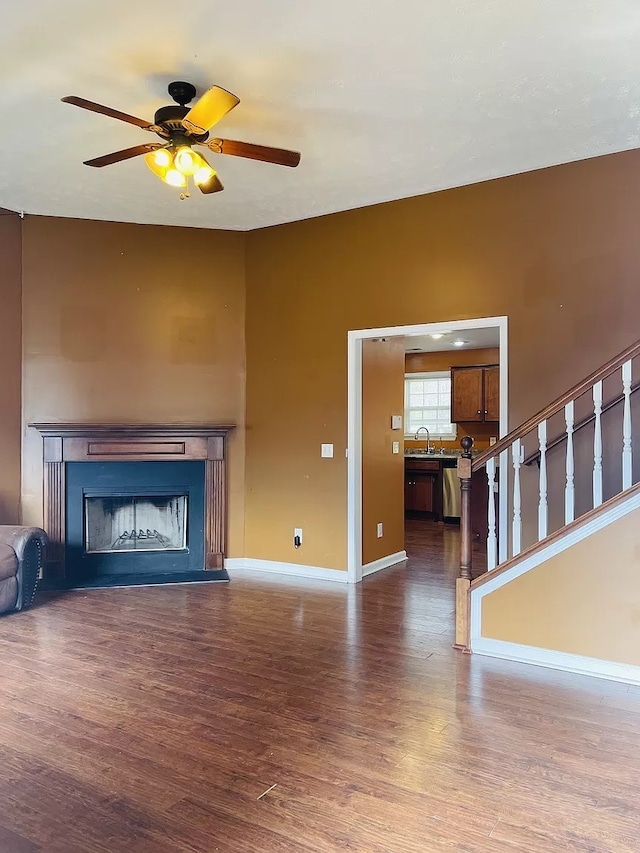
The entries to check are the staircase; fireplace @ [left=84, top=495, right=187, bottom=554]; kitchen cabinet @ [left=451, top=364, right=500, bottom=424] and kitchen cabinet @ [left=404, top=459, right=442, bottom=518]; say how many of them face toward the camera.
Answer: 3

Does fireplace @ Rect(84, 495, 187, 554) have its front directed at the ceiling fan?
yes

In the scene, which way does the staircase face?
to the viewer's left

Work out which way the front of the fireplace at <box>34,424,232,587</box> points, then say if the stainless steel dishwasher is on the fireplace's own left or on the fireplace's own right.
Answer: on the fireplace's own left

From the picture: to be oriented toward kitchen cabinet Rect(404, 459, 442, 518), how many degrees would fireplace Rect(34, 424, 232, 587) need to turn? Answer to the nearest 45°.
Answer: approximately 135° to its left

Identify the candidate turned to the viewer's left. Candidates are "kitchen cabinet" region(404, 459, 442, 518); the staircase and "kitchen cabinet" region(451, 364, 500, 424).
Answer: the staircase

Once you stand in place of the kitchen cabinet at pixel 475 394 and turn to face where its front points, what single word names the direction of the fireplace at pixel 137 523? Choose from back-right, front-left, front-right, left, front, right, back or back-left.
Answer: front-right

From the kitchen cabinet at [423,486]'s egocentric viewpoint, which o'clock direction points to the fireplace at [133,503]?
The fireplace is roughly at 1 o'clock from the kitchen cabinet.

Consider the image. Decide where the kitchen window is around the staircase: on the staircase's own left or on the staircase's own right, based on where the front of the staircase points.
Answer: on the staircase's own right

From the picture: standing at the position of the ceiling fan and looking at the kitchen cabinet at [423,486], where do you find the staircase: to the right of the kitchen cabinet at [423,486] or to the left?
right

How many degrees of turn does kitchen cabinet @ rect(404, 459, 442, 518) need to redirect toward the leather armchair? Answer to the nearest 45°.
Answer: approximately 45° to its right

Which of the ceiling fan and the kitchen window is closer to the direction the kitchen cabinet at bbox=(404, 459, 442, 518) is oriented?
the ceiling fan
